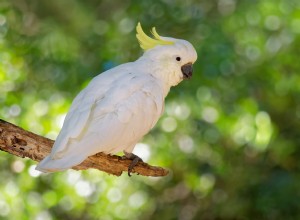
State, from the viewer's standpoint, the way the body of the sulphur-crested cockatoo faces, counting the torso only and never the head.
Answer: to the viewer's right
